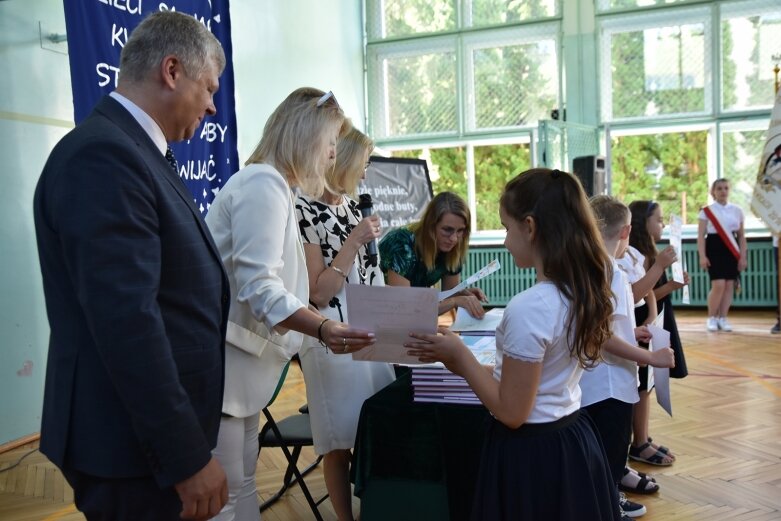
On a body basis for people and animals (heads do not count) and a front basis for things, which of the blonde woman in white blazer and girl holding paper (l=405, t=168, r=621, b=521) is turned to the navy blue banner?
the girl holding paper

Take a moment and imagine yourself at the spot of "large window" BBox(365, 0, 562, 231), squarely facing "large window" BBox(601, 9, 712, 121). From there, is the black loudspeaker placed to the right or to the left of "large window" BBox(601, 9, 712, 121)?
right

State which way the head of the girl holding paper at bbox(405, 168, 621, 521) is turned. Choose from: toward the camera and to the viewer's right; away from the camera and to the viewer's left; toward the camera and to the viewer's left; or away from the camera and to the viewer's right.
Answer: away from the camera and to the viewer's left

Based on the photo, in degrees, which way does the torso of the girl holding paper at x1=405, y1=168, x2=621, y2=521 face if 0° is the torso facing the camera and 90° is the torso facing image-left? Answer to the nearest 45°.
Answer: approximately 135°

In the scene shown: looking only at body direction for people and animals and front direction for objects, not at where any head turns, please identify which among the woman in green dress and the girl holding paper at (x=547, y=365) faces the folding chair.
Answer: the girl holding paper

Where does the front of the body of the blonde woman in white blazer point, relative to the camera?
to the viewer's right

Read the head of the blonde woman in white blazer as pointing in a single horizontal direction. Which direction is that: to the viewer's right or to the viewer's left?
to the viewer's right

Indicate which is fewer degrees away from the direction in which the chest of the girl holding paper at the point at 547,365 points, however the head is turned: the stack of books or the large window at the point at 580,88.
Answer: the stack of books

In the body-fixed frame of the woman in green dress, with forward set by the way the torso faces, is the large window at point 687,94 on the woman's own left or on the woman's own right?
on the woman's own left

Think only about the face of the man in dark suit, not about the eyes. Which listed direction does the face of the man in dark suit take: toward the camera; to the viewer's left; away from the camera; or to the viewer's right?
to the viewer's right

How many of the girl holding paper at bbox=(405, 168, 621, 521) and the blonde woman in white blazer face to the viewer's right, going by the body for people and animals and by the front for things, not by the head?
1

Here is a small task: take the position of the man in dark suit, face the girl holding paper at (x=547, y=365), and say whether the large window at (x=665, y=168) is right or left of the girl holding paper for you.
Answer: left

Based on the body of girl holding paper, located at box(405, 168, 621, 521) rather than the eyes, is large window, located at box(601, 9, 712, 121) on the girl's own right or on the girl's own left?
on the girl's own right
